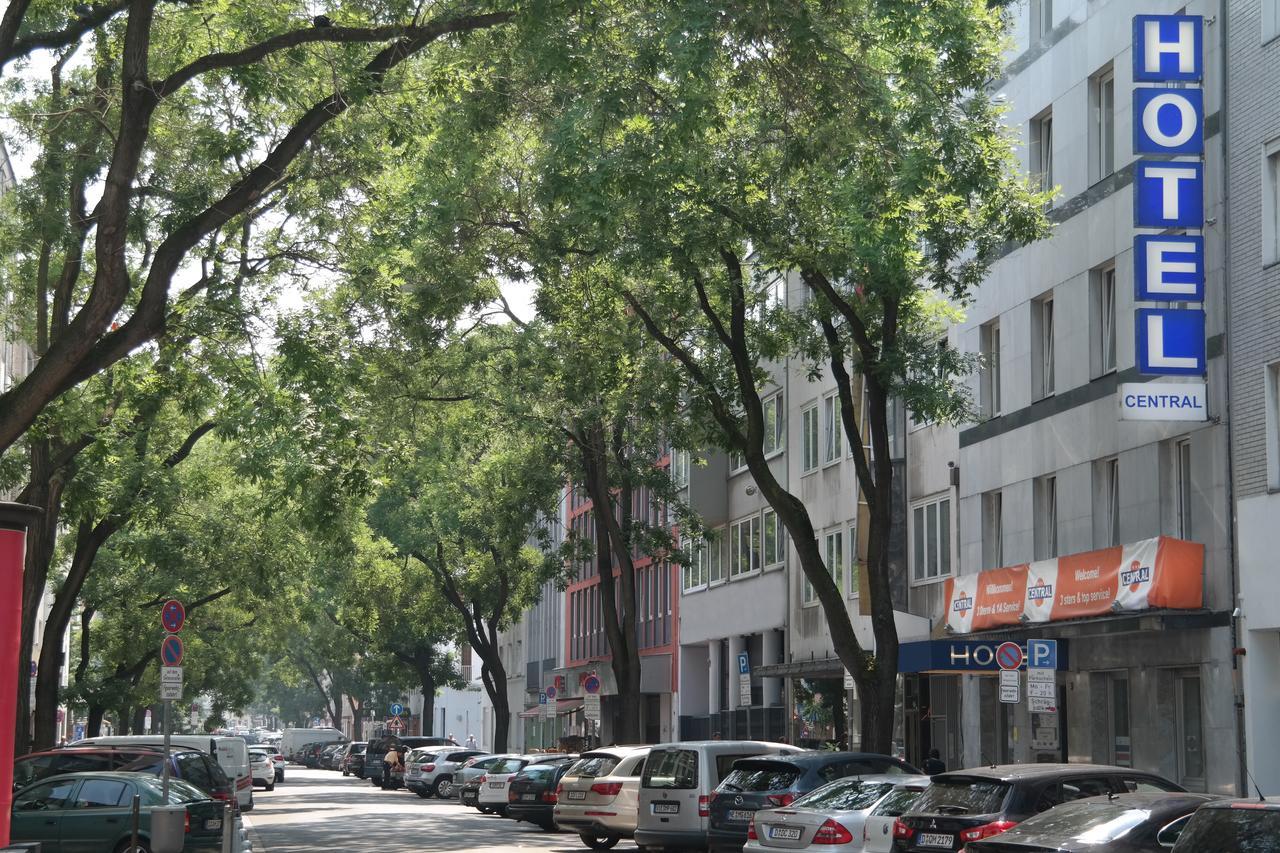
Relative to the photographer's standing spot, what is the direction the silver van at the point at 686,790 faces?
facing away from the viewer and to the right of the viewer

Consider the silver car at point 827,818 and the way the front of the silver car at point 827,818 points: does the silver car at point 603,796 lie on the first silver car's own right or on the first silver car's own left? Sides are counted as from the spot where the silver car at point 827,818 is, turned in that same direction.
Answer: on the first silver car's own left

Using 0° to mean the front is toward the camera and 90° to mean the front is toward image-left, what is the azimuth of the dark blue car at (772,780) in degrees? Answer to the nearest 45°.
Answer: approximately 225°

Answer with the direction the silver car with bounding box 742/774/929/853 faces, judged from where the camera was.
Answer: facing away from the viewer and to the right of the viewer

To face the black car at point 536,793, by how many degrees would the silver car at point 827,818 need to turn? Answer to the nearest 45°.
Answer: approximately 45° to its left

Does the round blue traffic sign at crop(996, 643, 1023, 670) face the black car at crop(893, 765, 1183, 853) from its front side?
yes

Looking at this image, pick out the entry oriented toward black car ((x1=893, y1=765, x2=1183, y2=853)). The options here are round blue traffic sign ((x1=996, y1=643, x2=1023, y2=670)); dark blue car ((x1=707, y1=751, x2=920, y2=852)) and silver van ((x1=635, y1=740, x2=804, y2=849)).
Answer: the round blue traffic sign
